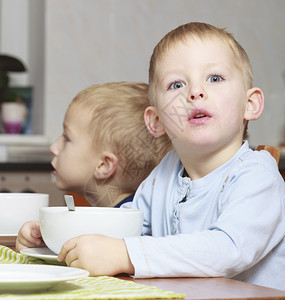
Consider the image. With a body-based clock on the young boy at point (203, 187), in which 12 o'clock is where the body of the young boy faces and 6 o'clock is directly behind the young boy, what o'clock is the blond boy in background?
The blond boy in background is roughly at 4 o'clock from the young boy.

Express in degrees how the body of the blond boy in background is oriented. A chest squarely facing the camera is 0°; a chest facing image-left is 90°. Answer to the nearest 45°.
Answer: approximately 90°

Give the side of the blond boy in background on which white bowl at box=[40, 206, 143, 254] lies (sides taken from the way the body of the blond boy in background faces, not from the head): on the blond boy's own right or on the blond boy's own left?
on the blond boy's own left

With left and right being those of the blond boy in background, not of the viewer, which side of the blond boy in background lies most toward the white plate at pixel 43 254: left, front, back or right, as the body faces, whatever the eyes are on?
left

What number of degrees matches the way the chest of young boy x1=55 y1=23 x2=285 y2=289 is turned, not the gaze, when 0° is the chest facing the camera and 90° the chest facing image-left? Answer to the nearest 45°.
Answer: approximately 45°

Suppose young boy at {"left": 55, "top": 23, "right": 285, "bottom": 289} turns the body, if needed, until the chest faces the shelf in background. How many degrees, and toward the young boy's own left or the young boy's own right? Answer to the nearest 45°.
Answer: approximately 135° to the young boy's own right

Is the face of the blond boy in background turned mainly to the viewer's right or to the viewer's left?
to the viewer's left

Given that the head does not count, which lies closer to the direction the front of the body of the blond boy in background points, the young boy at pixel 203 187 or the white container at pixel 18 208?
the white container
